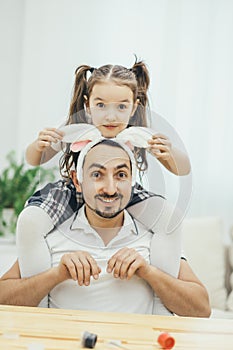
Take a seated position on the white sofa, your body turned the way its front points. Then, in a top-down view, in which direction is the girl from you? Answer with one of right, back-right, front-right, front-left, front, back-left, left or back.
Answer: front

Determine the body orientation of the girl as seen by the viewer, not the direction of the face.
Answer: toward the camera

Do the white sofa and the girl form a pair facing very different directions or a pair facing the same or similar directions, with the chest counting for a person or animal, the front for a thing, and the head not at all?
same or similar directions

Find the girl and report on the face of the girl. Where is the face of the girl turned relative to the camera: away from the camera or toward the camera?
toward the camera

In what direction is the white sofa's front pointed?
toward the camera

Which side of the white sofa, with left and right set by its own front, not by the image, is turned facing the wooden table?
front

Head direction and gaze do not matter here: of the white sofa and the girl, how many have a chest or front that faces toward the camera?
2

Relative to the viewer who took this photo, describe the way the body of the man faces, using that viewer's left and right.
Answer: facing the viewer
